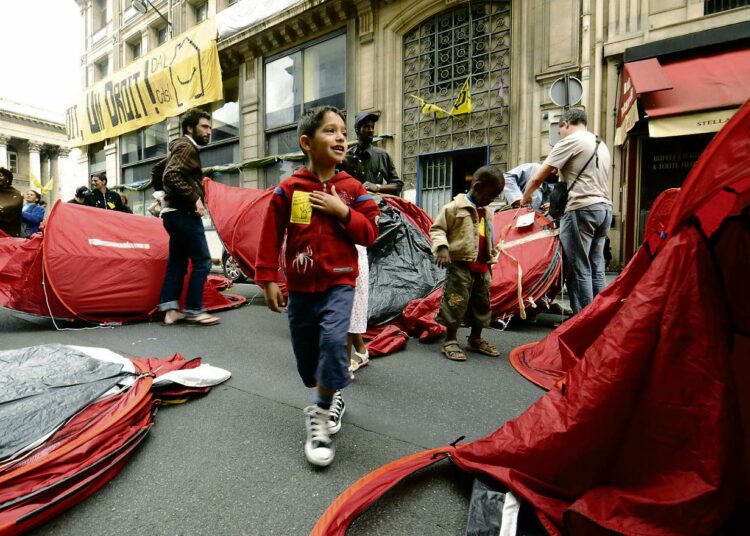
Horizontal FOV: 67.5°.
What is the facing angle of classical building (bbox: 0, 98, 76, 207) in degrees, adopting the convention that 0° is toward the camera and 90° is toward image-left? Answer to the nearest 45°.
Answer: approximately 315°

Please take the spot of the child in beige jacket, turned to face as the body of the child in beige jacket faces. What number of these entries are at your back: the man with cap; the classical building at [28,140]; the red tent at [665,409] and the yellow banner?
3

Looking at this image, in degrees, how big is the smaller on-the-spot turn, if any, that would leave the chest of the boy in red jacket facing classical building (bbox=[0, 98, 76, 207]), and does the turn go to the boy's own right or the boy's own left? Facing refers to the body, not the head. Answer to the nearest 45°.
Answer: approximately 135° to the boy's own right

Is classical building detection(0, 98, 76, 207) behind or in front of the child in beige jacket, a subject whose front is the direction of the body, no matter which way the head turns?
behind
